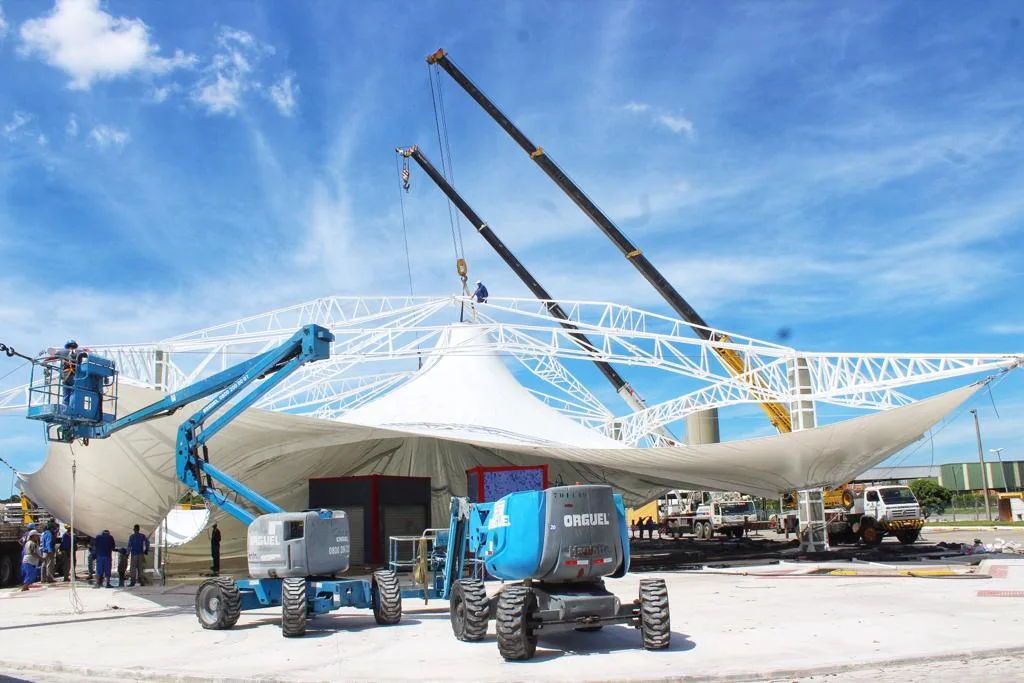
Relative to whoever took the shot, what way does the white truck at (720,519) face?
facing the viewer and to the right of the viewer

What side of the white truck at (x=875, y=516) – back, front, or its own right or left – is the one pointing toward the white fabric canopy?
right

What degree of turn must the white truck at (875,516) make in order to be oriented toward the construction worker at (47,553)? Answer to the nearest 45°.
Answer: approximately 90° to its right

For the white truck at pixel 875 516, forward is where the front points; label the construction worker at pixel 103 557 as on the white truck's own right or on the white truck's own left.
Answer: on the white truck's own right

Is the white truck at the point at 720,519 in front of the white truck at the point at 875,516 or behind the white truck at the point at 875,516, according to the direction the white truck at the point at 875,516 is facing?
behind

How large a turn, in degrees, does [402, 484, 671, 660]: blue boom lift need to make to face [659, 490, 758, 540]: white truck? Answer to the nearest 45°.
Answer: approximately 45° to its right

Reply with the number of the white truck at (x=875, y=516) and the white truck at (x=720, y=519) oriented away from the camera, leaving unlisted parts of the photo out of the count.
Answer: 0

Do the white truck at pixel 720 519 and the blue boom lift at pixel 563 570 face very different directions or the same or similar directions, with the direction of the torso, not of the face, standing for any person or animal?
very different directions

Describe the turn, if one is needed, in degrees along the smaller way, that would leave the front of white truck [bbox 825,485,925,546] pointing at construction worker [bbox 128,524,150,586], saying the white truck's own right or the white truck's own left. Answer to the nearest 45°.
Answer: approximately 90° to the white truck's own right

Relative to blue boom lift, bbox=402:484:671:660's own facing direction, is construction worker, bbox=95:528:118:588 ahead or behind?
ahead
